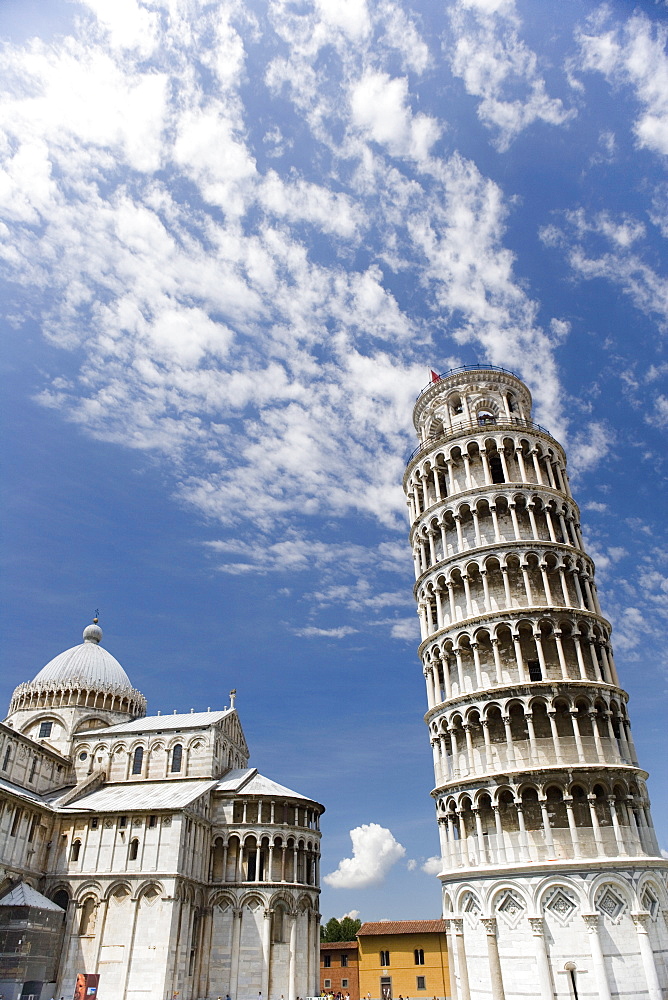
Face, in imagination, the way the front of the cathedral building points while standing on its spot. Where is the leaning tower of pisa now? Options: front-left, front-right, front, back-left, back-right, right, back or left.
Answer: back

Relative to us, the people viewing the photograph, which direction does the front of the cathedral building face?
facing away from the viewer and to the left of the viewer
